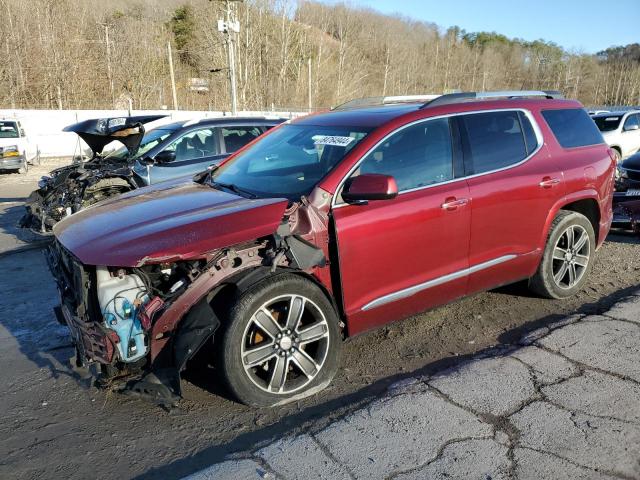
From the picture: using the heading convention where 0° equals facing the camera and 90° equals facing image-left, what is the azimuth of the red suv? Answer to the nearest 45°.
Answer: approximately 45°

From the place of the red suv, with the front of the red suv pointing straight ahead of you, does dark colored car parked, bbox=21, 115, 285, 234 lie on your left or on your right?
on your right

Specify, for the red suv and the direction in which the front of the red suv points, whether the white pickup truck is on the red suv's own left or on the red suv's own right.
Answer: on the red suv's own right

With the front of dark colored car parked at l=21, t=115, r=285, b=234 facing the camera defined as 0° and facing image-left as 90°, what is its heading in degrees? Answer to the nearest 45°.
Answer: approximately 45°

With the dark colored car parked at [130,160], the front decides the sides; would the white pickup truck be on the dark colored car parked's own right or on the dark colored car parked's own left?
on the dark colored car parked's own right
